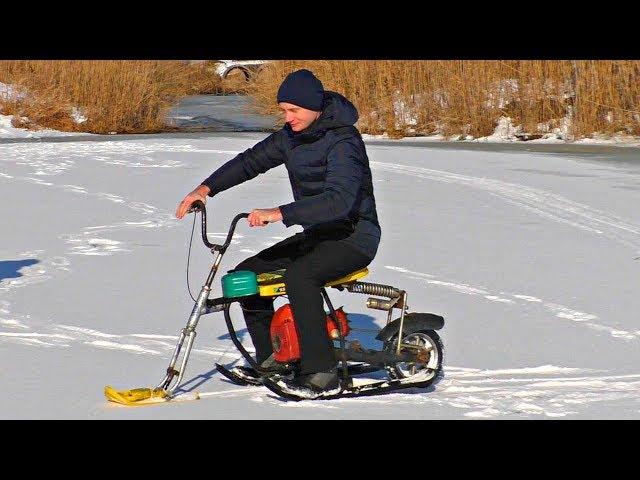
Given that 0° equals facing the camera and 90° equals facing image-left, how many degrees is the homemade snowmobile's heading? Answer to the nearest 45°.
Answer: approximately 90°
